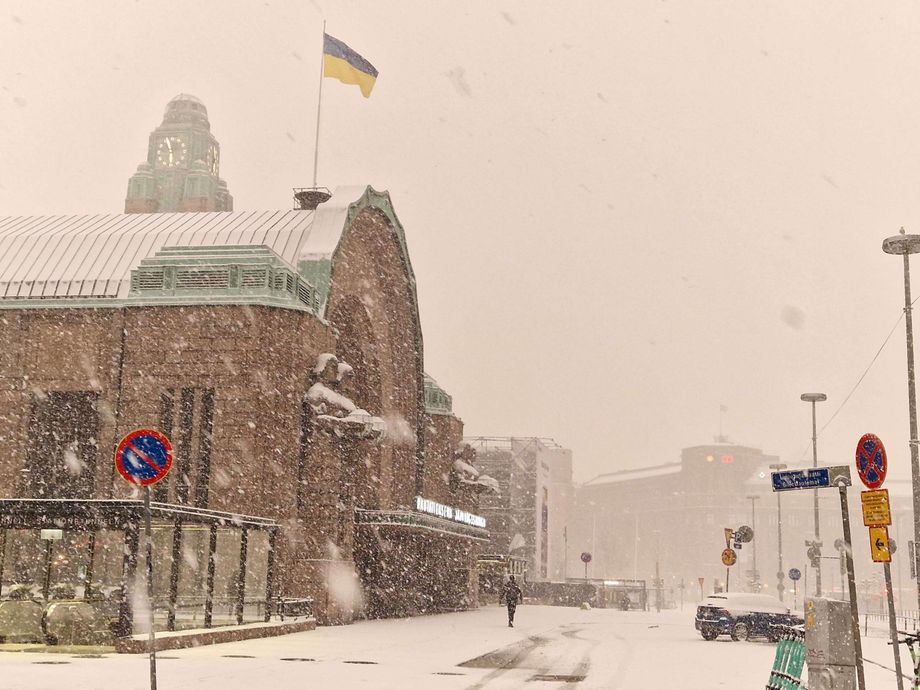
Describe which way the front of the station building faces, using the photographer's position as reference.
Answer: facing the viewer and to the right of the viewer

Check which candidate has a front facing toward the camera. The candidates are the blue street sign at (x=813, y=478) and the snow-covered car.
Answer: the blue street sign

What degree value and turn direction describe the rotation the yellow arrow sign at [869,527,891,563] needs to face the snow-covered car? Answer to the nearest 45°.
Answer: approximately 180°

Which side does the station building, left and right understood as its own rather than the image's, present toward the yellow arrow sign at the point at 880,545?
front

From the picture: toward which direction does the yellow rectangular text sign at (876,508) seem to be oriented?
toward the camera

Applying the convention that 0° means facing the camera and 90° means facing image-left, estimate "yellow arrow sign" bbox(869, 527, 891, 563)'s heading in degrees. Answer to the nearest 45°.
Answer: approximately 0°

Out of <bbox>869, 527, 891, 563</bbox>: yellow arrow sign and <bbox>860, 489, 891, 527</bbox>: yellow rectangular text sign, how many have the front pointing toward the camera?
2

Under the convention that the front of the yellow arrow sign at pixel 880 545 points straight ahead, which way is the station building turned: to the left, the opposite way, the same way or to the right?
to the left

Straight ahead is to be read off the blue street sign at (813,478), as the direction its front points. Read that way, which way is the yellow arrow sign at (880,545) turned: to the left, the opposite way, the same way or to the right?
the same way

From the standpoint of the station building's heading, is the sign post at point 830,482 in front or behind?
in front

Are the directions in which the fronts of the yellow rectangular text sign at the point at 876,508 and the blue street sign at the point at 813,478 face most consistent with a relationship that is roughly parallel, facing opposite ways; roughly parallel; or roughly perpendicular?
roughly parallel

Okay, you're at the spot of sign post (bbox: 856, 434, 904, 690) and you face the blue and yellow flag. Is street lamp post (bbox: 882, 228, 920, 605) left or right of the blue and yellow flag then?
right

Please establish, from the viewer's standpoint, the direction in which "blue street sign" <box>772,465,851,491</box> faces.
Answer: facing the viewer

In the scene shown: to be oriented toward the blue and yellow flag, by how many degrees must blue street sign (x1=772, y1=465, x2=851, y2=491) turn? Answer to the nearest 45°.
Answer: approximately 135° to its right

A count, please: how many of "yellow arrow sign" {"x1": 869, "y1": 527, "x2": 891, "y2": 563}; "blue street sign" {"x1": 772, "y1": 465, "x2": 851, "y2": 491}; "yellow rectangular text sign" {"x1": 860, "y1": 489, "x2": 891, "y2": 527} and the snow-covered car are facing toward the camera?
3

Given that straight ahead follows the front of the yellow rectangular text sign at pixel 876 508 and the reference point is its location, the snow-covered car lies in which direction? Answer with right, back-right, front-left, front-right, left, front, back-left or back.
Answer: back
